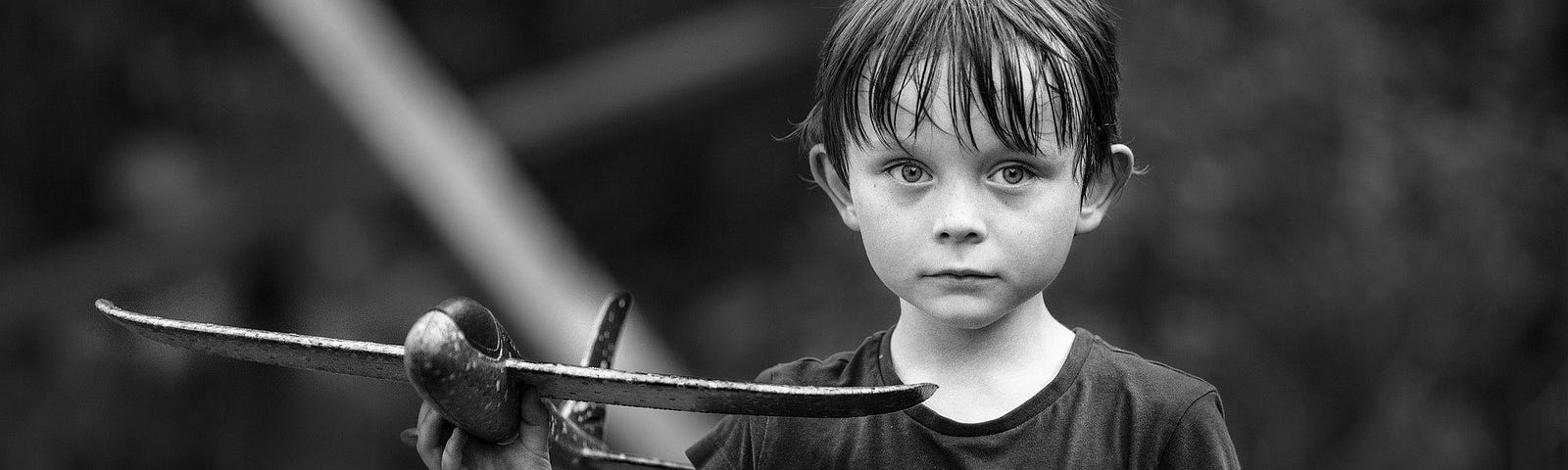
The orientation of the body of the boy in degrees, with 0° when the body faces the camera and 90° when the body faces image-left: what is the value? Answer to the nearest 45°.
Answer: approximately 0°
